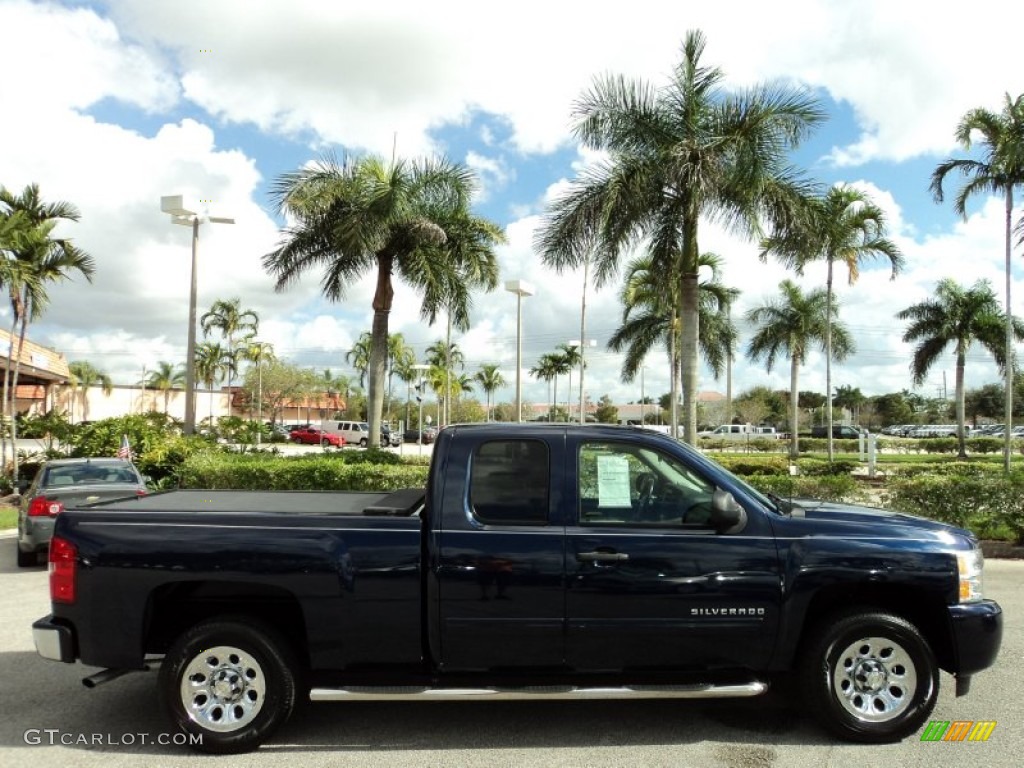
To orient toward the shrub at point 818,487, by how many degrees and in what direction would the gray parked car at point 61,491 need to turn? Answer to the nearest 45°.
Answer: approximately 90° to its right

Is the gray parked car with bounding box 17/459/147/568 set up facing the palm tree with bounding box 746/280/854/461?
no

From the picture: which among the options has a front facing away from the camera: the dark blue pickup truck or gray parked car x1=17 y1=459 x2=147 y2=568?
the gray parked car

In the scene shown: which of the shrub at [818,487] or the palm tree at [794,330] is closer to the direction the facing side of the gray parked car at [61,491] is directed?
the palm tree

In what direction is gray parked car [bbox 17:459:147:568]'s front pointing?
away from the camera

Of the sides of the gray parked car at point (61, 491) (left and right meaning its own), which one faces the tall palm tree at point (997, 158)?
right

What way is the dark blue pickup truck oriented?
to the viewer's right

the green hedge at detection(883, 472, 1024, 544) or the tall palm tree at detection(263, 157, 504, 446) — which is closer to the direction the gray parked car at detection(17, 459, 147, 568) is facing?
the tall palm tree

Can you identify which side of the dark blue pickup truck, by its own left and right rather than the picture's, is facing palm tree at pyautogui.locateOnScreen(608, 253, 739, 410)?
left

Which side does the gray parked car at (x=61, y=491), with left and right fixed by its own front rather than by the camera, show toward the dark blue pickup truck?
back

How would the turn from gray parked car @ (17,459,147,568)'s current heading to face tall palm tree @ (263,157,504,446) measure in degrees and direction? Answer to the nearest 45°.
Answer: approximately 45° to its right

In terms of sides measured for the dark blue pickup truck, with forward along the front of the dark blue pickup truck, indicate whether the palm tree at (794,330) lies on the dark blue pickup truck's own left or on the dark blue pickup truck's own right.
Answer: on the dark blue pickup truck's own left

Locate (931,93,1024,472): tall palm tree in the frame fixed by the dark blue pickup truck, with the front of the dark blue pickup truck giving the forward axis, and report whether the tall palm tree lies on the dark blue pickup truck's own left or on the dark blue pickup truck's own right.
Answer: on the dark blue pickup truck's own left

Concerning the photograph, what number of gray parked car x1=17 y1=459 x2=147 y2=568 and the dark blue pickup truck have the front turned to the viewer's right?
1

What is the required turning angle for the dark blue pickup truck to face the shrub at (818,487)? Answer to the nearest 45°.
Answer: approximately 45° to its left

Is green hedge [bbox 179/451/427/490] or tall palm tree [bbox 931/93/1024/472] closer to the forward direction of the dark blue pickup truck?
the tall palm tree
